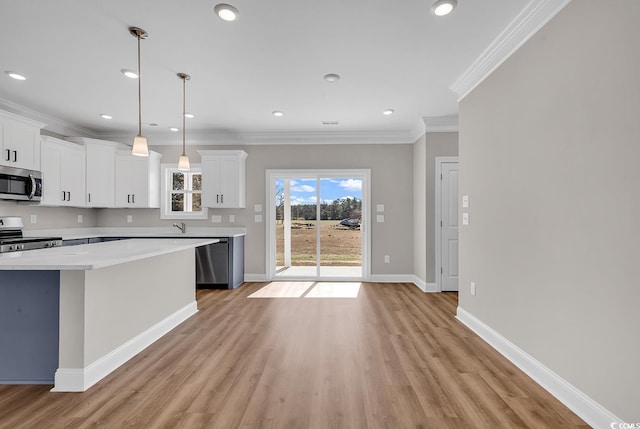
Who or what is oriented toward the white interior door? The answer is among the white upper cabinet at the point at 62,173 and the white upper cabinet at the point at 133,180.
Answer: the white upper cabinet at the point at 62,173

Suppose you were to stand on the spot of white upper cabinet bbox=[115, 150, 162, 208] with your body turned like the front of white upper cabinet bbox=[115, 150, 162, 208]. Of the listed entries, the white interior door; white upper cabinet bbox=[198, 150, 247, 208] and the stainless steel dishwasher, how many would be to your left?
3

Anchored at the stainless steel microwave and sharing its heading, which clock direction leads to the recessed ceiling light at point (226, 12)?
The recessed ceiling light is roughly at 1 o'clock from the stainless steel microwave.

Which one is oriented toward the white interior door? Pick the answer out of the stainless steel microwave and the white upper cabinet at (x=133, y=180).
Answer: the stainless steel microwave

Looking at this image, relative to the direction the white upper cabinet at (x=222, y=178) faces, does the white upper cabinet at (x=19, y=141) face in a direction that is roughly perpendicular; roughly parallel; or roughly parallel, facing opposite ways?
roughly perpendicular

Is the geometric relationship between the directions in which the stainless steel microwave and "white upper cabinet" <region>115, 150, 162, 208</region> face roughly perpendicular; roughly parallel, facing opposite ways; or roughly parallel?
roughly perpendicular

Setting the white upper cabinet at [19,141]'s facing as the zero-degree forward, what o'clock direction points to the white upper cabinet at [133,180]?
the white upper cabinet at [133,180] is roughly at 10 o'clock from the white upper cabinet at [19,141].

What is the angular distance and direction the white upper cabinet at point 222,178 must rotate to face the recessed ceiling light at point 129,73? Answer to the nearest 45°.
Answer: approximately 45° to its right

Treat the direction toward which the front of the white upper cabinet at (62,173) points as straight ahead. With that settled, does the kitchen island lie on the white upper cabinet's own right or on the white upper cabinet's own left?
on the white upper cabinet's own right

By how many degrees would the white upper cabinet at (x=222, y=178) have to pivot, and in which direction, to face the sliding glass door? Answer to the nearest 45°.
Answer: approximately 90° to its left

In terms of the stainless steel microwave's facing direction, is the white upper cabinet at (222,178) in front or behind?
in front

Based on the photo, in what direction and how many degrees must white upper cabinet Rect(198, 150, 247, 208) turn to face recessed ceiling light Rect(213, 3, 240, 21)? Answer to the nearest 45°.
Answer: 0° — it already faces it

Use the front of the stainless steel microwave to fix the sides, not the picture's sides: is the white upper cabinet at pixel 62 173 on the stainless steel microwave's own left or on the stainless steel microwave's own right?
on the stainless steel microwave's own left
